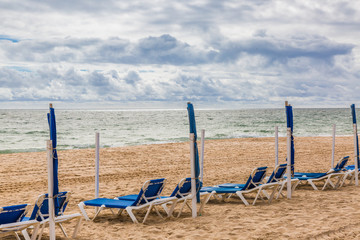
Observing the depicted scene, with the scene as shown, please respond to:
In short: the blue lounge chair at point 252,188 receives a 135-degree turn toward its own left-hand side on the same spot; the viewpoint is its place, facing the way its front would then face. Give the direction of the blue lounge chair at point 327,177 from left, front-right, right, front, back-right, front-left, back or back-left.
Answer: left

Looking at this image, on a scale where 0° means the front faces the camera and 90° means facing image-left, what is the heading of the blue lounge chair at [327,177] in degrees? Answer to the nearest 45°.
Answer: approximately 90°

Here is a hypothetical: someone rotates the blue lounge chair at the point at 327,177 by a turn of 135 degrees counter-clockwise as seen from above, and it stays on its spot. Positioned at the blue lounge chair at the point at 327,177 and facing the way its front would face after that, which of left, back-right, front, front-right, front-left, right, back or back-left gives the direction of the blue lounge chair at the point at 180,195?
right

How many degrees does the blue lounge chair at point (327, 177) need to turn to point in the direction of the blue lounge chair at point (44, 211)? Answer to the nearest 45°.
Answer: approximately 45° to its left

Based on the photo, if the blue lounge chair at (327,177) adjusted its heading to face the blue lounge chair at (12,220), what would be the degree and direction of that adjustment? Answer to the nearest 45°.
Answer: approximately 45° to its left

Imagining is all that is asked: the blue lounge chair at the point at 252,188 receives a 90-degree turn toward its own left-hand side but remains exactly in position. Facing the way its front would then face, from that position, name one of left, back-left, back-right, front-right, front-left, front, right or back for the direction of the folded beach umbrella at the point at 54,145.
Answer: front-right

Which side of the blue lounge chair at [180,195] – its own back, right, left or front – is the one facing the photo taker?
left

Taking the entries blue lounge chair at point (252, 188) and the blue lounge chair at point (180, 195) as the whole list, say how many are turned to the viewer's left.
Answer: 2

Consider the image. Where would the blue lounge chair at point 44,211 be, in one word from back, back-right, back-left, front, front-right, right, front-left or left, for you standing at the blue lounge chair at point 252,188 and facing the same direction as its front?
front-left

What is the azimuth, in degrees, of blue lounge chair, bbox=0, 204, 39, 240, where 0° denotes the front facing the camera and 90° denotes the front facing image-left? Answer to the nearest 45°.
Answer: approximately 135°

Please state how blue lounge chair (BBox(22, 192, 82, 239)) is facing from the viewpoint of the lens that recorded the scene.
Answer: facing away from the viewer and to the left of the viewer

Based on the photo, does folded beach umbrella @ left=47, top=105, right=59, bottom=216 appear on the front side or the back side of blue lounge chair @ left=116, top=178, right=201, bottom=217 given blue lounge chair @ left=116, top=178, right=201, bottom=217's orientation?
on the front side

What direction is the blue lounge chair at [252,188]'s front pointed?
to the viewer's left
